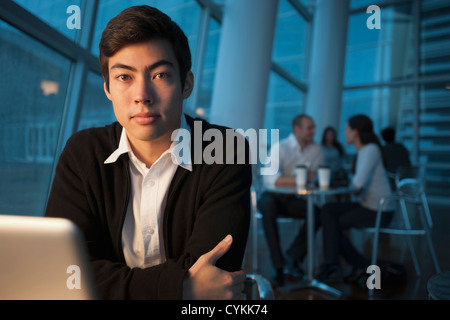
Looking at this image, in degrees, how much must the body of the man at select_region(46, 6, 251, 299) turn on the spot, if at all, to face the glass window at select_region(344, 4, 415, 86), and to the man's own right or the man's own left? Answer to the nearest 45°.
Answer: approximately 135° to the man's own left

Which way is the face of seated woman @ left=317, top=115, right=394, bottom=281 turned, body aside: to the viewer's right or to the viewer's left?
to the viewer's left

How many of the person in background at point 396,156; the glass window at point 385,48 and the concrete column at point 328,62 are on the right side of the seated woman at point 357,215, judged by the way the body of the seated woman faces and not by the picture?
3

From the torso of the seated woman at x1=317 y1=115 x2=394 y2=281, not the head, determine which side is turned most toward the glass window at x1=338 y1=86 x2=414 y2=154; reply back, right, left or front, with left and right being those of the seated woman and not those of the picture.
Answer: right

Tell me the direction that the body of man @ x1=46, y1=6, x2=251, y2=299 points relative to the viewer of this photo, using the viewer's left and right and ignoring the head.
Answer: facing the viewer

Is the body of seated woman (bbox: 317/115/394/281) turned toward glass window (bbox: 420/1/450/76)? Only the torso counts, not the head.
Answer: no

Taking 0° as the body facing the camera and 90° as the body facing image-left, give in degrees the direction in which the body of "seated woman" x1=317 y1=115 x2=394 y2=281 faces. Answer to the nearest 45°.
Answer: approximately 90°

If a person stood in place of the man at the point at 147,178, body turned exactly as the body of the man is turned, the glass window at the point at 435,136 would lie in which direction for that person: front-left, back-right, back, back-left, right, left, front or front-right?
back-left

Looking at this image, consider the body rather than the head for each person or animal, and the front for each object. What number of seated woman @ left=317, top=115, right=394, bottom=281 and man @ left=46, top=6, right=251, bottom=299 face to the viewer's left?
1

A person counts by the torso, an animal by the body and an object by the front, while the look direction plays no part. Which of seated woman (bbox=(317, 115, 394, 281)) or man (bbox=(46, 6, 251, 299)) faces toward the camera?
the man

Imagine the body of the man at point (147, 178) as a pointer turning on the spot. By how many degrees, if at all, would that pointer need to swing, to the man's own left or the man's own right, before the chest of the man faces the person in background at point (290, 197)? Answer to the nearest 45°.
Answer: approximately 135° to the man's own left

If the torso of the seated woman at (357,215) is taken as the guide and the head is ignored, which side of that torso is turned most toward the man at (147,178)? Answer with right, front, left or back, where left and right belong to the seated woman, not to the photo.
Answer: left

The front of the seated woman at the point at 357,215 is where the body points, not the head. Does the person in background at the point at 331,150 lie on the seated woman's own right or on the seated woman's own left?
on the seated woman's own right

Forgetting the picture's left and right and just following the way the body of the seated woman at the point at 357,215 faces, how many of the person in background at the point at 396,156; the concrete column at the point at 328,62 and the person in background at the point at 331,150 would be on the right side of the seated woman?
3

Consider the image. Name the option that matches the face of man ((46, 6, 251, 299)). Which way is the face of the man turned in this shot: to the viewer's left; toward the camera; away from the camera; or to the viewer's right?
toward the camera
